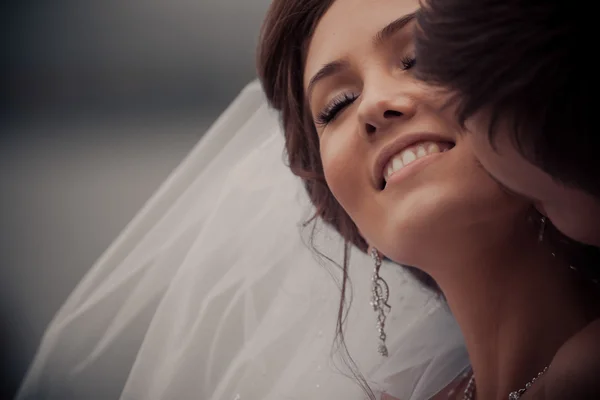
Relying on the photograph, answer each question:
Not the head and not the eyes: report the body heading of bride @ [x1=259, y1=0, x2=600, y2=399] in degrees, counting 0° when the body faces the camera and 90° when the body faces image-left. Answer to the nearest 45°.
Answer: approximately 0°

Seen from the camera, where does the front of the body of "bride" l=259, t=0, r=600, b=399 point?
toward the camera
